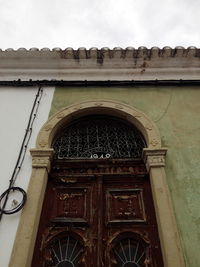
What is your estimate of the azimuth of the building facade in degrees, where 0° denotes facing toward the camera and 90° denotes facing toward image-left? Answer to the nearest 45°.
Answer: approximately 0°
